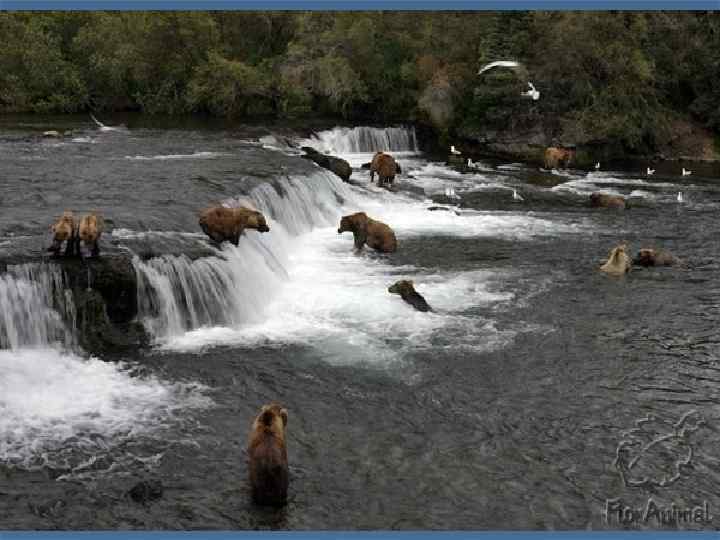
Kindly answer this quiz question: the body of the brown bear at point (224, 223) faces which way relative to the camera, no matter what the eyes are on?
to the viewer's right

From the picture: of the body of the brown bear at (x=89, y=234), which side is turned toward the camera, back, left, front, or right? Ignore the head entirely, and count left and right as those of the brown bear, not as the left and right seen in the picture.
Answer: front

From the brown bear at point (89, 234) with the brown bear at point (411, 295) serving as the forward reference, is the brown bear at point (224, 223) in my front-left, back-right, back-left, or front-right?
front-left

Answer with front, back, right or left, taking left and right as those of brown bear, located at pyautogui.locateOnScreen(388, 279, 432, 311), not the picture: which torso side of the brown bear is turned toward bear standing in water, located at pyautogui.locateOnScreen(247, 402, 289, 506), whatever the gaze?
left

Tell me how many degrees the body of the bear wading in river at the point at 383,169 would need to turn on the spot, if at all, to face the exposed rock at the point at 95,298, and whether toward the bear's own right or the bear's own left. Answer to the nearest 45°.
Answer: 0° — it already faces it

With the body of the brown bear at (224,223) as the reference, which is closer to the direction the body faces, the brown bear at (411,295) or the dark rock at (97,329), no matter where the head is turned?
the brown bear

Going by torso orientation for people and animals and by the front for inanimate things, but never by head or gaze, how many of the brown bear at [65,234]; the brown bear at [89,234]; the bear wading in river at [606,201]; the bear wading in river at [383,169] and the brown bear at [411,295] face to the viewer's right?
0

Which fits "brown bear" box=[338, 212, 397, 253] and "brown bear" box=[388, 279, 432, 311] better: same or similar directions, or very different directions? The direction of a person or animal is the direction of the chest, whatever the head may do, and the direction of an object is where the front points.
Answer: same or similar directions

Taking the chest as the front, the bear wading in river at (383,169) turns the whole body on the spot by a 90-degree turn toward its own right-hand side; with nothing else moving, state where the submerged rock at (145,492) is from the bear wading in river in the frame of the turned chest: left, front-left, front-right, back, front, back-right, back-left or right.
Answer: left

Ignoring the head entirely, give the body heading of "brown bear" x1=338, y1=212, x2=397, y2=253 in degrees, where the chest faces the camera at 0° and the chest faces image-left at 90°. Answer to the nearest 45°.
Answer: approximately 90°

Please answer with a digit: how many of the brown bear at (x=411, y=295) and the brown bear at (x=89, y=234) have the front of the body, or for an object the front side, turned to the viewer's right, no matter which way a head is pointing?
0

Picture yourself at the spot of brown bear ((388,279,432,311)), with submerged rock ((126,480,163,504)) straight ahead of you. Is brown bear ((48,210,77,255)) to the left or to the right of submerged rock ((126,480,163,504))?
right

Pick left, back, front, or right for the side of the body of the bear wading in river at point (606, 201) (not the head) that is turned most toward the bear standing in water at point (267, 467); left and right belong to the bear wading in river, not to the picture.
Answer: left

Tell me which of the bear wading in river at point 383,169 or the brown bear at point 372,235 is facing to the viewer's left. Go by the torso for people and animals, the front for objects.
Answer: the brown bear

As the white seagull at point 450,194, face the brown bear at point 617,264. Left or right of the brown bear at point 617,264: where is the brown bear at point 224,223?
right

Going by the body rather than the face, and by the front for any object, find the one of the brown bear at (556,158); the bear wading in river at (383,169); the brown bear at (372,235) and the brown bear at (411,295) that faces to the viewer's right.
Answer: the brown bear at (556,158)
